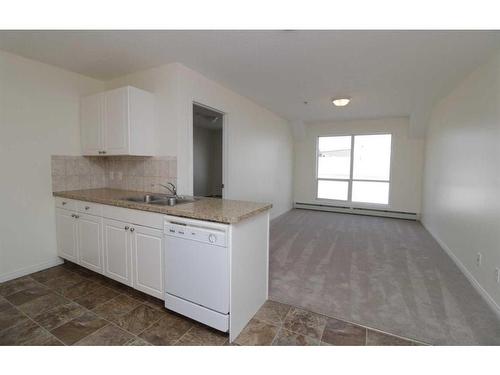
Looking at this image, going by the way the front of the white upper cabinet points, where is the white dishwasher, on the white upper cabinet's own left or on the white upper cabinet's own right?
on the white upper cabinet's own left

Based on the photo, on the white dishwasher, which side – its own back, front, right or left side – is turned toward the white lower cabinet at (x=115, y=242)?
right

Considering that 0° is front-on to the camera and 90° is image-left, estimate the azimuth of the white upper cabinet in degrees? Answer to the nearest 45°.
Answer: approximately 45°

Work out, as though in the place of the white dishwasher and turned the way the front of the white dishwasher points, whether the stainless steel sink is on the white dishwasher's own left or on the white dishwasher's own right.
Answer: on the white dishwasher's own right
